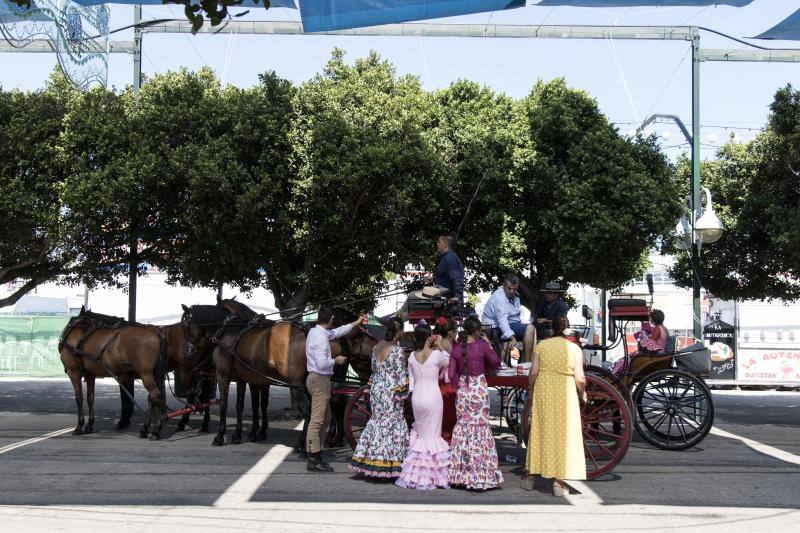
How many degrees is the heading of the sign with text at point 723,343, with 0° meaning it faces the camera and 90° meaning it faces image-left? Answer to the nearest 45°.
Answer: approximately 0°

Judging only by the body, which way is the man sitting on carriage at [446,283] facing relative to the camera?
to the viewer's left

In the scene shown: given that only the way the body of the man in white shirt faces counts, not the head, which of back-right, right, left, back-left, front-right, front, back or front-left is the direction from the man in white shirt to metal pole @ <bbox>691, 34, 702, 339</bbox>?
front-left

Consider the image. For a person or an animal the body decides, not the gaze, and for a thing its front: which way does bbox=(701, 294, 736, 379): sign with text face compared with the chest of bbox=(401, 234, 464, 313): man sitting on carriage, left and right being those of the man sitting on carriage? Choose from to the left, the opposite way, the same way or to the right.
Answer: to the left

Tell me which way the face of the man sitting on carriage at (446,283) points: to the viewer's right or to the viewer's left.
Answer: to the viewer's left

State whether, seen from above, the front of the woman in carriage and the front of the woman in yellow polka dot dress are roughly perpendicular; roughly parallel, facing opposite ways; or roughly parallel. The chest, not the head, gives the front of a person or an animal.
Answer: roughly perpendicular

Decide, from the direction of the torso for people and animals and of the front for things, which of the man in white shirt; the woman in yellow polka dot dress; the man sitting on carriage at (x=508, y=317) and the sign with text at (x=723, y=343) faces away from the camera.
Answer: the woman in yellow polka dot dress

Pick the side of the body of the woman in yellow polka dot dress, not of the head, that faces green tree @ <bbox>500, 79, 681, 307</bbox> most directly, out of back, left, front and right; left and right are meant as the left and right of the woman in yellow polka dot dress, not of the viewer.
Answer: front

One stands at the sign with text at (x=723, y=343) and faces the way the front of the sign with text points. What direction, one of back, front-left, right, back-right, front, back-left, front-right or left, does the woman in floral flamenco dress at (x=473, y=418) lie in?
front

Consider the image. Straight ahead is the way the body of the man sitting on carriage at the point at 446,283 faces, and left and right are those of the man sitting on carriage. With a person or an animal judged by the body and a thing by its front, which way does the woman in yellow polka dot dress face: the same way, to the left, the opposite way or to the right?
to the right

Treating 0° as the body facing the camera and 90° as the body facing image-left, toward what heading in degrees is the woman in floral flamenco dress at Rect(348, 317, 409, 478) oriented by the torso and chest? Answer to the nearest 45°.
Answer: approximately 225°

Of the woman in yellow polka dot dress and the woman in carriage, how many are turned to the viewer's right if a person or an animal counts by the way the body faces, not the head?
0

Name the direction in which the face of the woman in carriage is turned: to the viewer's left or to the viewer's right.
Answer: to the viewer's left
